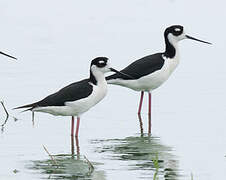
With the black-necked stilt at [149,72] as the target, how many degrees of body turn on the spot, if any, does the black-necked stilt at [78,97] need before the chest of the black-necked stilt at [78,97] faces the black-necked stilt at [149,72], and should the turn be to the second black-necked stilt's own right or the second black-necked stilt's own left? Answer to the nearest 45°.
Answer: approximately 45° to the second black-necked stilt's own left

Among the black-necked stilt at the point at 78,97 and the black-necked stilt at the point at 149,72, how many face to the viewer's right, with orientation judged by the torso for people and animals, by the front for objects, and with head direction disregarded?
2

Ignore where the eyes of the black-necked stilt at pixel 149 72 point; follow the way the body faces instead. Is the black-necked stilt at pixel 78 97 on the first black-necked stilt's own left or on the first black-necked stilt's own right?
on the first black-necked stilt's own right

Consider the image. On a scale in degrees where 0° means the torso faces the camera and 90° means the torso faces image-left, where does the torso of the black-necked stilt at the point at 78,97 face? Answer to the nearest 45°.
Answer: approximately 270°

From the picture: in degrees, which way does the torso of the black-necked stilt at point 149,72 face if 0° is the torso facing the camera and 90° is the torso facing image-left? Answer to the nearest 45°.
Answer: approximately 270°

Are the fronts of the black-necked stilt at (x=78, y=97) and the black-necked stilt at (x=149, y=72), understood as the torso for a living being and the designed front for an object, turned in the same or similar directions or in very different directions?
same or similar directions
